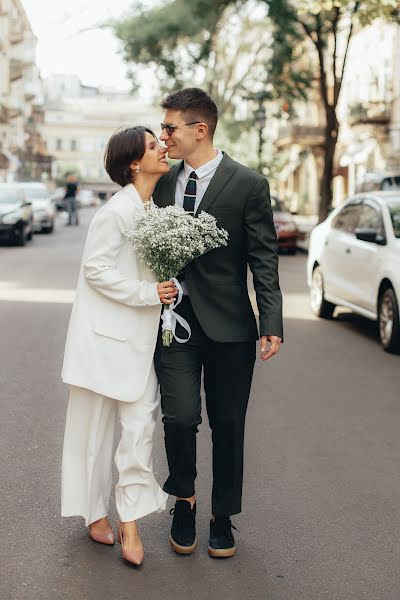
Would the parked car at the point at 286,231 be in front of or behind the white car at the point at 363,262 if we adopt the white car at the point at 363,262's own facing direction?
behind

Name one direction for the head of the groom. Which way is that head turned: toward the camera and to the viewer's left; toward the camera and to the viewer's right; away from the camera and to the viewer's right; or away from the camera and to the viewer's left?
toward the camera and to the viewer's left

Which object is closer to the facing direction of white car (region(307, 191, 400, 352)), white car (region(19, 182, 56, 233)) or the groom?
the groom

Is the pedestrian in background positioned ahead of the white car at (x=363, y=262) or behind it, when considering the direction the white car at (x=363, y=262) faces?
behind

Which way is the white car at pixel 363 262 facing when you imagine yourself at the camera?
facing the viewer and to the right of the viewer

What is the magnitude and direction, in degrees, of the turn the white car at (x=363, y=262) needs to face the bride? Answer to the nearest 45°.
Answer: approximately 45° to its right

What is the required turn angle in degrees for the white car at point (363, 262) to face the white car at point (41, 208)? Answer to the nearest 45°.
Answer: approximately 180°

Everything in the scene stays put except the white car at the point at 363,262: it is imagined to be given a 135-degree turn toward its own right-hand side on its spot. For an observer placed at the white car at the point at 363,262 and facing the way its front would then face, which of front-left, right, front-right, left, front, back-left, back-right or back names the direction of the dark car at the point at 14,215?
front-right

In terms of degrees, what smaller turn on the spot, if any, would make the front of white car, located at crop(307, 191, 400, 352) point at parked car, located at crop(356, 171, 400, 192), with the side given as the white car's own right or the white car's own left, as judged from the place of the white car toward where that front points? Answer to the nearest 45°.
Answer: approximately 135° to the white car's own left

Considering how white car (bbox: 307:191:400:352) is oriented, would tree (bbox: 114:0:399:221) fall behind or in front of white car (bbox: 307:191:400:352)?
behind

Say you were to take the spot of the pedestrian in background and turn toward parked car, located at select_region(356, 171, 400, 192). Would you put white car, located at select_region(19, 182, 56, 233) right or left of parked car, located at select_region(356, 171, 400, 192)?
right

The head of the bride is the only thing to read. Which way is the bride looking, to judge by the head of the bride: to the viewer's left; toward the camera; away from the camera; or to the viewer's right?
to the viewer's right
